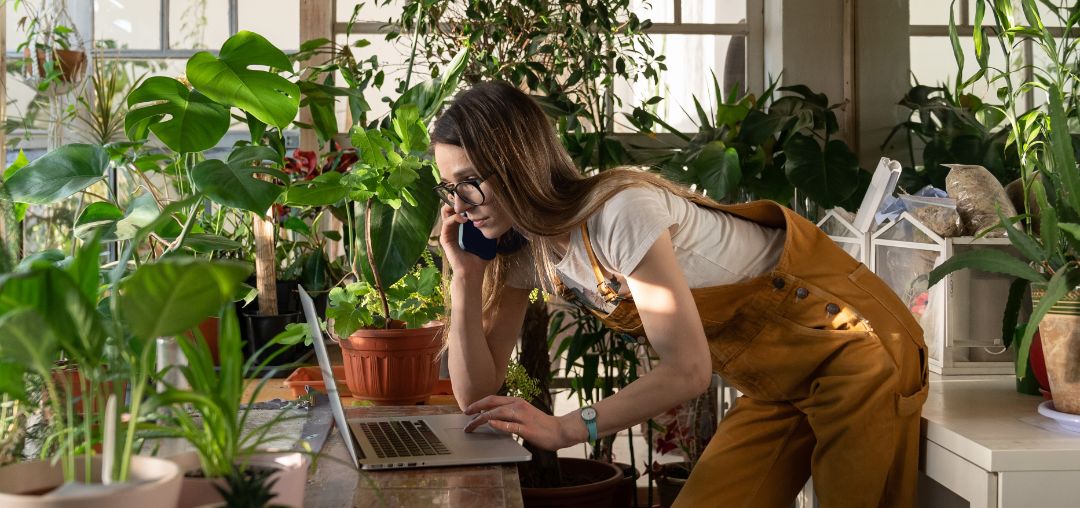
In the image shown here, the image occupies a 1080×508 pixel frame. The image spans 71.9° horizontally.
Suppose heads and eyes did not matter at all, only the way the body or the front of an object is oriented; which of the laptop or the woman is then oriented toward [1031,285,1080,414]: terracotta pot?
the laptop

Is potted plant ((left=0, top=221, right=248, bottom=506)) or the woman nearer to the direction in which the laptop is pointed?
the woman

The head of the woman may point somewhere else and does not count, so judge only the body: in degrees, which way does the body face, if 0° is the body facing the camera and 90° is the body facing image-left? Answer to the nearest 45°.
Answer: approximately 90°

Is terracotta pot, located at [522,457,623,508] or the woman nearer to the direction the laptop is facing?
the woman

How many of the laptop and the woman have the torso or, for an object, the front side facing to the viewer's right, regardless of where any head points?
1

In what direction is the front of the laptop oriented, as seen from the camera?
facing to the right of the viewer

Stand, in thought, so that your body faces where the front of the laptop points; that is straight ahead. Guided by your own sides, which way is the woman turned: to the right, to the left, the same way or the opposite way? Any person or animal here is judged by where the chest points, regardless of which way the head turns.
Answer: the opposite way

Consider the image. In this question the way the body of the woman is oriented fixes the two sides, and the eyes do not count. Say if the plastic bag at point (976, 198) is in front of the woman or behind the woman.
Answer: behind

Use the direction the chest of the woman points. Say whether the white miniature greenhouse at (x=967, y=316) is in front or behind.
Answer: behind

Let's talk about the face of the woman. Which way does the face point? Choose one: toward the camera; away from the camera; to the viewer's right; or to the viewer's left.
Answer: to the viewer's left
